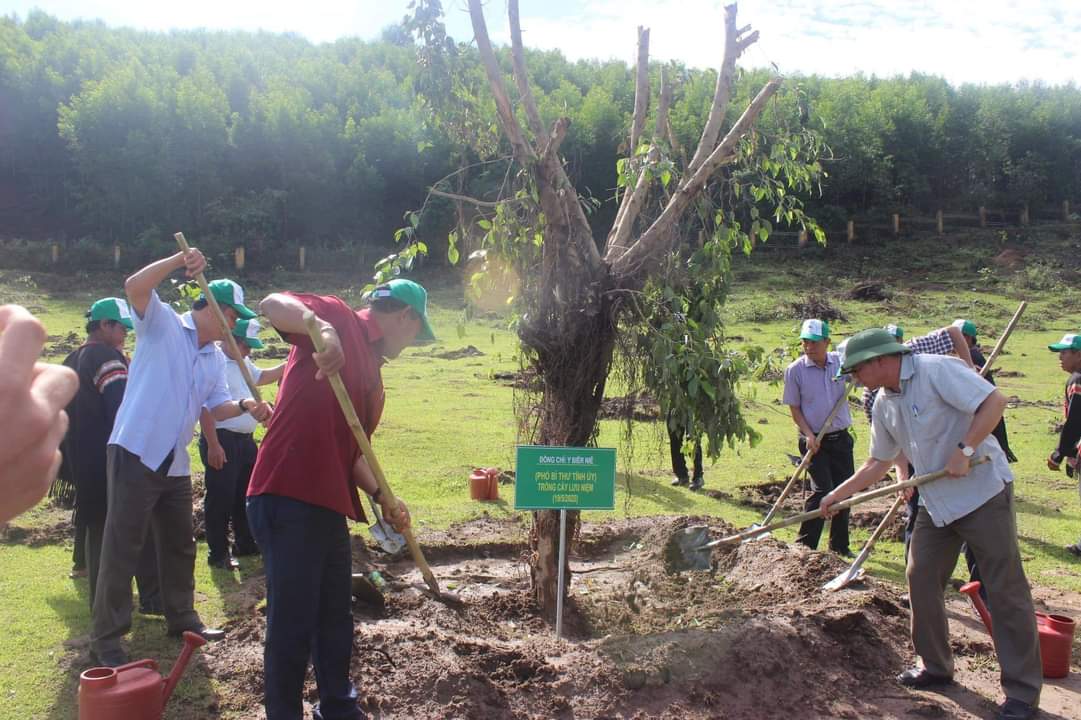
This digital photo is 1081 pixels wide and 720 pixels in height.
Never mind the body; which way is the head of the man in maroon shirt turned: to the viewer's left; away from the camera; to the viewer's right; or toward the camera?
to the viewer's right

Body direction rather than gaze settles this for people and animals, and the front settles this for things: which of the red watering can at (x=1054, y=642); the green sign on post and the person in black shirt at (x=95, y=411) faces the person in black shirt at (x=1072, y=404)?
the person in black shirt at (x=95, y=411)

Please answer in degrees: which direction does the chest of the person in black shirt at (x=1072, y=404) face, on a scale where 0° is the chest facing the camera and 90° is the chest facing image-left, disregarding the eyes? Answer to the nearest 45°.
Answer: approximately 90°

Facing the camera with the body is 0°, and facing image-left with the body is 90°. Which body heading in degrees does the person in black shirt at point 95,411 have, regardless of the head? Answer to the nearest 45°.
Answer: approximately 270°

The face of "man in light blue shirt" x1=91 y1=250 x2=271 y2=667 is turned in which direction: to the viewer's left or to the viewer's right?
to the viewer's right

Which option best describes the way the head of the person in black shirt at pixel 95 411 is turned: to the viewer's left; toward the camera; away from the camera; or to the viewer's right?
to the viewer's right

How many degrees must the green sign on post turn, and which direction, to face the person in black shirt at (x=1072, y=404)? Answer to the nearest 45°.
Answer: approximately 135° to its left

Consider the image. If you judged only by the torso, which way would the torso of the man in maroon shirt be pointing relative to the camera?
to the viewer's right

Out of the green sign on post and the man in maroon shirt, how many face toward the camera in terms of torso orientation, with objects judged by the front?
1

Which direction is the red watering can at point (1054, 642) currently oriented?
to the viewer's left

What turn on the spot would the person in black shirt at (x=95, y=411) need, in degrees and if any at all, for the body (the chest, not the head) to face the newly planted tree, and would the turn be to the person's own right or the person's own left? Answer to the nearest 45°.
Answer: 0° — they already face it

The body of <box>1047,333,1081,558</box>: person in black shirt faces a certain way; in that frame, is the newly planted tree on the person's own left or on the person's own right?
on the person's own left
